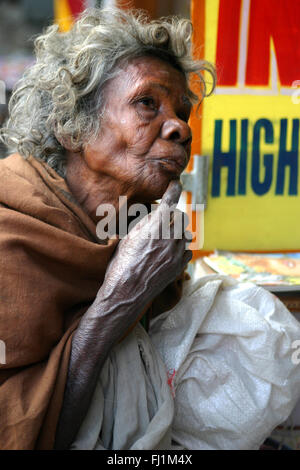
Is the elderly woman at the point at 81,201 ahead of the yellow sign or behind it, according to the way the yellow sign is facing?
ahead

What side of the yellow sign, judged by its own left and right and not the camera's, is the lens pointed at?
front
